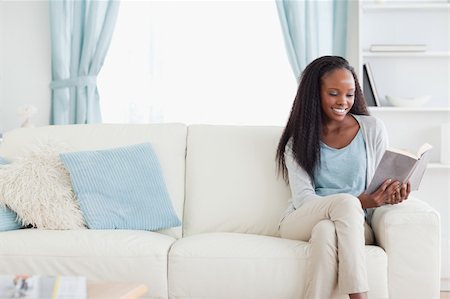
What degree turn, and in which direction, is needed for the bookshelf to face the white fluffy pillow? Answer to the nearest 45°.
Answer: approximately 45° to its right

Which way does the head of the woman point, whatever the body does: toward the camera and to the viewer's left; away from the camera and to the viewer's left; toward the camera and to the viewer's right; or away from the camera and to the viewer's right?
toward the camera and to the viewer's right

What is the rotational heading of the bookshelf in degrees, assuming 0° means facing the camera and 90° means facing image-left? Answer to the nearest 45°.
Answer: approximately 0°

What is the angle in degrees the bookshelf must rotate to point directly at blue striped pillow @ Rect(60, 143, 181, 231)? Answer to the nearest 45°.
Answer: approximately 45° to its right

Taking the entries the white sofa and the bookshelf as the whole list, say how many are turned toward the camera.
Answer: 2

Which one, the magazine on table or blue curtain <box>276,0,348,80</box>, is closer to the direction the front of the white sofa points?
the magazine on table

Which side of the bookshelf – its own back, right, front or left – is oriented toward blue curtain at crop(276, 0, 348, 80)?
right

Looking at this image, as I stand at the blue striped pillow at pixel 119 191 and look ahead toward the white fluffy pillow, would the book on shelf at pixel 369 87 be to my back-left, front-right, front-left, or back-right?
back-right

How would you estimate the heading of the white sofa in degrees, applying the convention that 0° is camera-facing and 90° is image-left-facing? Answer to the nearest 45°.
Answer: approximately 0°
